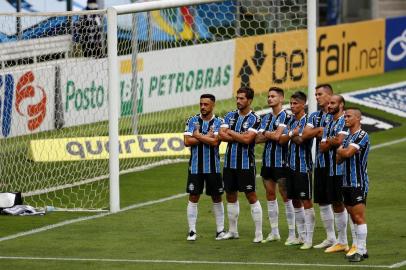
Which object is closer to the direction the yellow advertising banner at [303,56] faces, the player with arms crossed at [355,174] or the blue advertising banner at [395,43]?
the player with arms crossed

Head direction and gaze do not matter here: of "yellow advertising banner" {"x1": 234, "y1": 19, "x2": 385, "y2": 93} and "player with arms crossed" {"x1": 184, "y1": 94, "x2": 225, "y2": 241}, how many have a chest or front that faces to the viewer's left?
0

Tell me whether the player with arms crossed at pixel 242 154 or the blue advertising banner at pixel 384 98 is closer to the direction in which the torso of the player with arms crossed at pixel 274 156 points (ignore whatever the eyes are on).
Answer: the player with arms crossed

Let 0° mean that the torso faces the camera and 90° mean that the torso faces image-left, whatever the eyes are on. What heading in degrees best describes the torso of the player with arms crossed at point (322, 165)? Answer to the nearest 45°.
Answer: approximately 45°

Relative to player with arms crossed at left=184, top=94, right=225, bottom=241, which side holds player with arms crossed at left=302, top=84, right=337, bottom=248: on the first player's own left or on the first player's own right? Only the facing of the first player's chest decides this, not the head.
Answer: on the first player's own left

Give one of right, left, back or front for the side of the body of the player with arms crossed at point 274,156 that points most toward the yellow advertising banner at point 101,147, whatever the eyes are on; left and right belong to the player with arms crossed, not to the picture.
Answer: back

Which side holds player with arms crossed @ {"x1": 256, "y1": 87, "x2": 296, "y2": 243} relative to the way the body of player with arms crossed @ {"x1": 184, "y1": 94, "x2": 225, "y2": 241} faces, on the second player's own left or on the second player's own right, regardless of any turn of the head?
on the second player's own left
